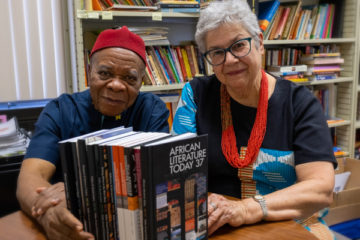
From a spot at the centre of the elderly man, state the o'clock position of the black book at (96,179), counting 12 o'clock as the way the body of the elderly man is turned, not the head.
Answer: The black book is roughly at 12 o'clock from the elderly man.

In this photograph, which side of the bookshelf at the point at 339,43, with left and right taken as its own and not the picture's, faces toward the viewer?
front

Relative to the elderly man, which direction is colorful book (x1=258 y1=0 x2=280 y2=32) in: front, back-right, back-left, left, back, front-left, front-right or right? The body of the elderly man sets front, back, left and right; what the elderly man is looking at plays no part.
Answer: back-left

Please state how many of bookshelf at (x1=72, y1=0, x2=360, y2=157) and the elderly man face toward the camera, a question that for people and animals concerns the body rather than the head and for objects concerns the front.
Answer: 2

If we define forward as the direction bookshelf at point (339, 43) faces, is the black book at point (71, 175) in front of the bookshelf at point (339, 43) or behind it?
in front

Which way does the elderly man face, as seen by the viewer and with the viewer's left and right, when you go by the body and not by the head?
facing the viewer

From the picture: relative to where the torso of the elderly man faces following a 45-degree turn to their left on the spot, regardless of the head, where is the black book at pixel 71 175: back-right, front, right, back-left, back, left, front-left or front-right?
front-right

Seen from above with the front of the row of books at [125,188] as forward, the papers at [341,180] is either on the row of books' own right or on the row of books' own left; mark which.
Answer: on the row of books' own left

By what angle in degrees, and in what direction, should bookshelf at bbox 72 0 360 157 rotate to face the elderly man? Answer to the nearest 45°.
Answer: approximately 45° to its right

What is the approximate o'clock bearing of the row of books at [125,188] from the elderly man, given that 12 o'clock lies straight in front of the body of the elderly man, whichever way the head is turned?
The row of books is roughly at 12 o'clock from the elderly man.
